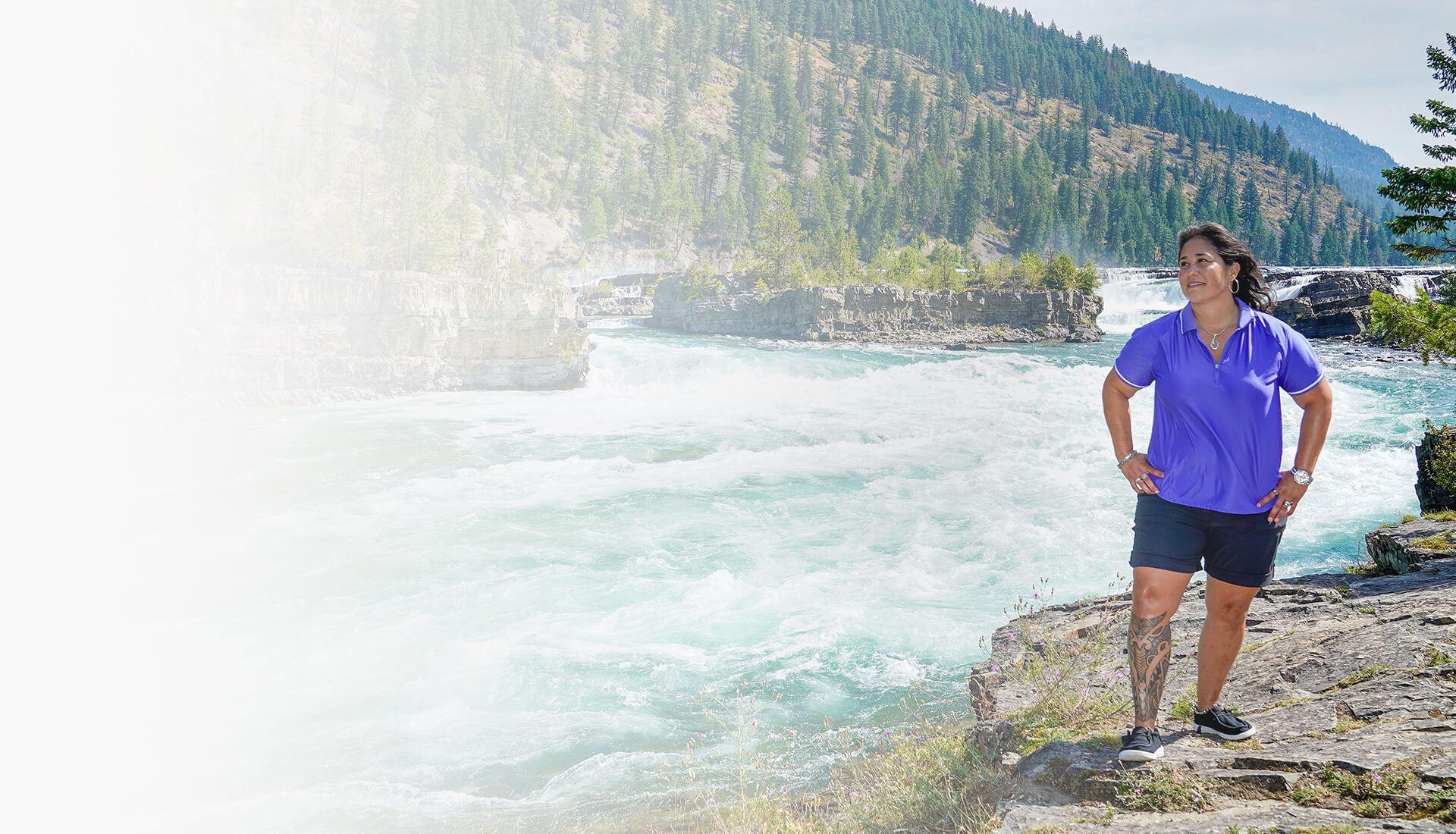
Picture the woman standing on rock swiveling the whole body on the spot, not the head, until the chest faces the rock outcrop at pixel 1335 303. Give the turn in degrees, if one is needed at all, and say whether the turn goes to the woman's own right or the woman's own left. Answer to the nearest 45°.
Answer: approximately 180°

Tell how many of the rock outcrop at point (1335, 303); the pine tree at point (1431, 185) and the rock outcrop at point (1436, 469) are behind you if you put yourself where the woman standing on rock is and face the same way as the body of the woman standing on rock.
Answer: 3

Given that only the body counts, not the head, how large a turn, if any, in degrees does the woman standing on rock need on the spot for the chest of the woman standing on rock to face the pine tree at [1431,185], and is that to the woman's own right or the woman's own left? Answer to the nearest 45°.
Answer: approximately 180°

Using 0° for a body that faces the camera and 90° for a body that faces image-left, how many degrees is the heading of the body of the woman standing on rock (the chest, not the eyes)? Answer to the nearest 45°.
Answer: approximately 0°

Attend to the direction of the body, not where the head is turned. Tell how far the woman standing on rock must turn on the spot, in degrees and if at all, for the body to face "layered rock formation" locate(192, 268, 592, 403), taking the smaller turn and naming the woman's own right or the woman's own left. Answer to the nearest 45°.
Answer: approximately 135° to the woman's own right

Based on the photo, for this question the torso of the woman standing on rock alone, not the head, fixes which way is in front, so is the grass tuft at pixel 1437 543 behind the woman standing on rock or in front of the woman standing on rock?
behind
